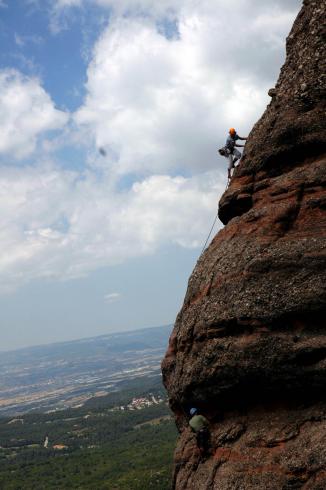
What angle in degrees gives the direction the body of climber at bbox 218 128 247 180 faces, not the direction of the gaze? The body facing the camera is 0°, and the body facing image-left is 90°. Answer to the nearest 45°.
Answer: approximately 270°
